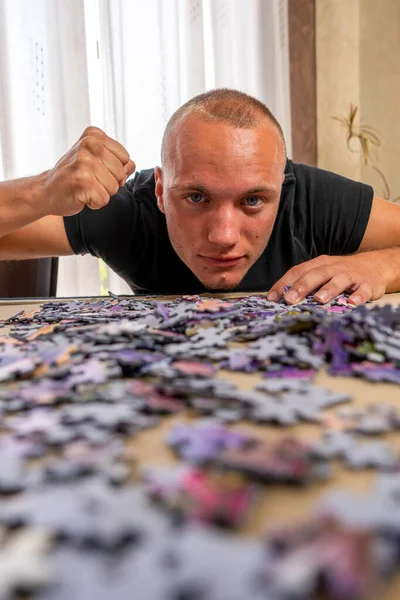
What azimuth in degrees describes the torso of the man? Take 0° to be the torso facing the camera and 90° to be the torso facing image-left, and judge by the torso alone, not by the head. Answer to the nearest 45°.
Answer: approximately 0°

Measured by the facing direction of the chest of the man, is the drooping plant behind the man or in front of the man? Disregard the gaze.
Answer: behind
